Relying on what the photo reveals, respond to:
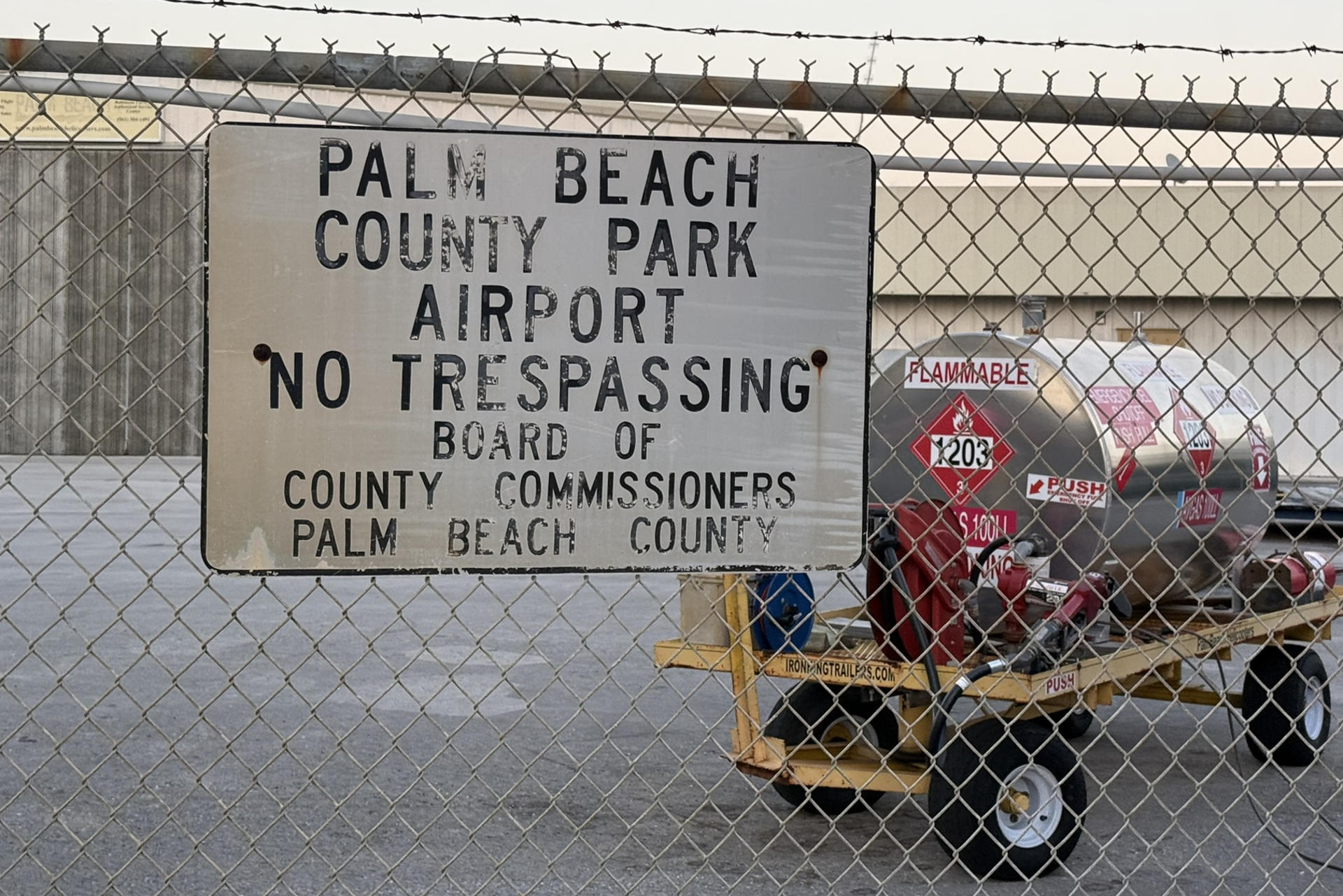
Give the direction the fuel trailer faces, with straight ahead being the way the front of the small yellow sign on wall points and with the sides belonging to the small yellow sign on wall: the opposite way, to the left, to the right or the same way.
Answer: to the right

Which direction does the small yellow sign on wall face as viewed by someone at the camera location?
facing the viewer

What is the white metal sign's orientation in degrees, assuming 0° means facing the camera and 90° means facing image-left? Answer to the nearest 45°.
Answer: approximately 0°

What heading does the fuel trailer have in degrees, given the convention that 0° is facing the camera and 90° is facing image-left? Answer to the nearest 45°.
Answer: approximately 45°

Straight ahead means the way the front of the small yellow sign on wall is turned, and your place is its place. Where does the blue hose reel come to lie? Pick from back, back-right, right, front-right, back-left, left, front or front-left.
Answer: front

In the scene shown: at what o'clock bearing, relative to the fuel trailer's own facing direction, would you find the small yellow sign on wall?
The small yellow sign on wall is roughly at 3 o'clock from the fuel trailer.

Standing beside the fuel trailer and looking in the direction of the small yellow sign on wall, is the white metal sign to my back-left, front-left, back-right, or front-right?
back-left

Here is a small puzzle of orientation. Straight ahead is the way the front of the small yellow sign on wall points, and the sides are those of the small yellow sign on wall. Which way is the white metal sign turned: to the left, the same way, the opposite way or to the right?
the same way

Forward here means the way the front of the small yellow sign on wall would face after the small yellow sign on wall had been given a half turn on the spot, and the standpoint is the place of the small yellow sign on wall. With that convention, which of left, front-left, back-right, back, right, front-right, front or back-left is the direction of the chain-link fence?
back

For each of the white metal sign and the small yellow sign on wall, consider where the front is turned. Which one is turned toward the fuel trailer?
the small yellow sign on wall

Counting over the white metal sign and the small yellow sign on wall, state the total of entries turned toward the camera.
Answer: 2

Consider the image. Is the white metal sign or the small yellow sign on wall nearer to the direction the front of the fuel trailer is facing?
the white metal sign

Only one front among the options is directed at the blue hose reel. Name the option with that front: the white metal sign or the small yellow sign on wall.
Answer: the small yellow sign on wall

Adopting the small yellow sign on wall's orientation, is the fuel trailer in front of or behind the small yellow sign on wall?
in front

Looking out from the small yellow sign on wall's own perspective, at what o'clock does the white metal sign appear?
The white metal sign is roughly at 12 o'clock from the small yellow sign on wall.

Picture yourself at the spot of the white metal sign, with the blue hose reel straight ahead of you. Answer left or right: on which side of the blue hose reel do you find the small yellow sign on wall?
left
